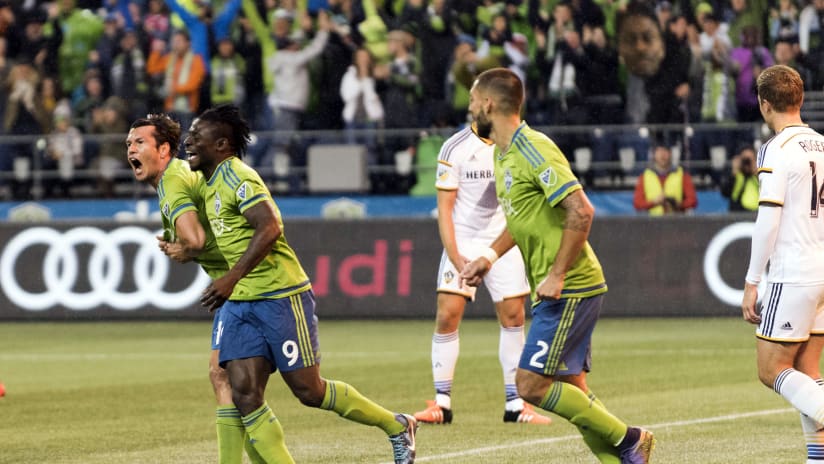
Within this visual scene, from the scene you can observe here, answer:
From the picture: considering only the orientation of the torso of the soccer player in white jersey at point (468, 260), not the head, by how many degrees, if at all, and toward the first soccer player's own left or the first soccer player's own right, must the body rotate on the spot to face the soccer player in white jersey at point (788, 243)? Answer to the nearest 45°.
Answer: approximately 45° to the first soccer player's own left

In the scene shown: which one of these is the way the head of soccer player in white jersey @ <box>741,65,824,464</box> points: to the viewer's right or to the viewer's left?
to the viewer's left

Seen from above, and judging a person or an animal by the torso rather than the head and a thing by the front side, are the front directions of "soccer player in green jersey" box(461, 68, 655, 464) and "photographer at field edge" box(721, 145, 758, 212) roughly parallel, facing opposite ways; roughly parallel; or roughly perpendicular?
roughly perpendicular

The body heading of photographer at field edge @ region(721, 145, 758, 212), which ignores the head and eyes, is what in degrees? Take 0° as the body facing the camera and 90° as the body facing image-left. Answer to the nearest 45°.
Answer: approximately 0°

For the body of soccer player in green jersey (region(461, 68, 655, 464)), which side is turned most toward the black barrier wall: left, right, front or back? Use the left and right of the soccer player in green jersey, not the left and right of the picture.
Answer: right

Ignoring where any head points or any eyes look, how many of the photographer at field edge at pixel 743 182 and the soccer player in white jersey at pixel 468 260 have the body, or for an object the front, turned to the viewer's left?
0

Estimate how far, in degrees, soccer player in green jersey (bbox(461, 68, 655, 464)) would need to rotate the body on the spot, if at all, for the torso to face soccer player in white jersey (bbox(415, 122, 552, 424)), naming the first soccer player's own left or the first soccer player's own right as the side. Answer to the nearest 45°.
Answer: approximately 90° to the first soccer player's own right

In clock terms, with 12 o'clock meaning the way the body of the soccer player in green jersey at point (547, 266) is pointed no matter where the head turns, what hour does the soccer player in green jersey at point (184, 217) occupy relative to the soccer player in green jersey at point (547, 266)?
the soccer player in green jersey at point (184, 217) is roughly at 12 o'clock from the soccer player in green jersey at point (547, 266).

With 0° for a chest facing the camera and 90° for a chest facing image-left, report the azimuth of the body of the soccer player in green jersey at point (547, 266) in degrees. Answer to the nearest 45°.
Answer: approximately 90°
